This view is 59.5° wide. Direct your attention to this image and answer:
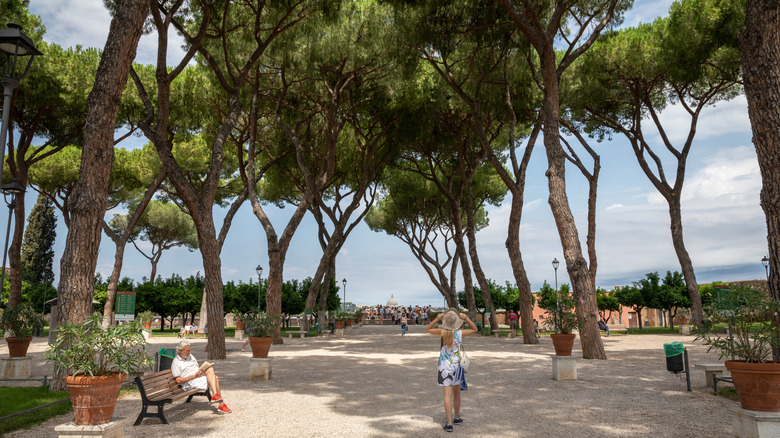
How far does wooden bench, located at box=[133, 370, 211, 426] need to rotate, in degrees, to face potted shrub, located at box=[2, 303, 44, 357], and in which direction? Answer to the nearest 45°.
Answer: approximately 180°

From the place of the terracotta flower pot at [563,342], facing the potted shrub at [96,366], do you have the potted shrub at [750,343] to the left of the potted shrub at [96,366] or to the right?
left

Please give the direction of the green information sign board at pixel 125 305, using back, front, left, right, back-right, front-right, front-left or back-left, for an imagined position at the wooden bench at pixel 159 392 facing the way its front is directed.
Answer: back-left

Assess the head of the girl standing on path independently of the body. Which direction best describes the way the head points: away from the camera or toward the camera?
away from the camera

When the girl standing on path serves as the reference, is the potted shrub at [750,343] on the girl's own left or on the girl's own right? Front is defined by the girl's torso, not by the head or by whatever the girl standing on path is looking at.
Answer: on the girl's own right

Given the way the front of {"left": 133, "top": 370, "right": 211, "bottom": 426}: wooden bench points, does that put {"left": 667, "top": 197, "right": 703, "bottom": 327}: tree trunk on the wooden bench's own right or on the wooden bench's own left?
on the wooden bench's own left

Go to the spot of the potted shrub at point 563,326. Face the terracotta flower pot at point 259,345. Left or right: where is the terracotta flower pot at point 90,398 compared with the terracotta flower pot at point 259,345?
left

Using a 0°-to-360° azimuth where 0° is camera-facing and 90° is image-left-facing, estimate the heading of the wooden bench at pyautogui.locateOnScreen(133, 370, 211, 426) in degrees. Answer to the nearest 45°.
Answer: approximately 315°

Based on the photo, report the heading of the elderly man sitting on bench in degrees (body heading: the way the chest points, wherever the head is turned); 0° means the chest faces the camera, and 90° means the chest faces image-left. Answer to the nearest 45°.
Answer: approximately 315°

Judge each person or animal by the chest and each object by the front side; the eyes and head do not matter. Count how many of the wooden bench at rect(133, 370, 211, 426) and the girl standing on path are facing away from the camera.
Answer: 1

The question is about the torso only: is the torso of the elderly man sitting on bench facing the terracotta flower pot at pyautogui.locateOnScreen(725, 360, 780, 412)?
yes

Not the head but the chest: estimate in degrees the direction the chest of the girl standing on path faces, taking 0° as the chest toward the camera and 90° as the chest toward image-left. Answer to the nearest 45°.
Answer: approximately 180°
